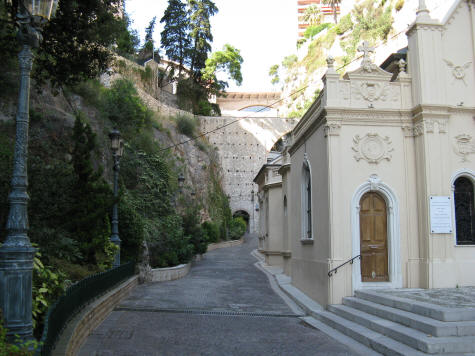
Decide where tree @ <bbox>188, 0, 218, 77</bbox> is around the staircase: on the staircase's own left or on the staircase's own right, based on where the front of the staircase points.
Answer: on the staircase's own right

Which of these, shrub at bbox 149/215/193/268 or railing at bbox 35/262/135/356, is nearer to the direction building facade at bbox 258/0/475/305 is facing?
the railing

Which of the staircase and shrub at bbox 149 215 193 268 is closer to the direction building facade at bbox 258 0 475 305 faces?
the staircase

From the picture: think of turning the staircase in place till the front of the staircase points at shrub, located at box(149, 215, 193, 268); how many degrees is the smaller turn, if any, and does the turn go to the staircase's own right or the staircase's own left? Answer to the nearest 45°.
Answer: approximately 90° to the staircase's own right

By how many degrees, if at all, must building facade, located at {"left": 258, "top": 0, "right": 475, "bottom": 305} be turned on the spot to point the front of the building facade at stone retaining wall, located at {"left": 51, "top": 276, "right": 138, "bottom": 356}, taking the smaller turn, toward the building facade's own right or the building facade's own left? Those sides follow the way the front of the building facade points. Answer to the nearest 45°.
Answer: approximately 45° to the building facade's own right

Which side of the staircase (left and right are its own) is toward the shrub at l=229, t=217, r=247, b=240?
right

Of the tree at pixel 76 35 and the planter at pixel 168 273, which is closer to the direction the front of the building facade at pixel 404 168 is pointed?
the tree
